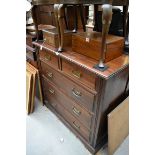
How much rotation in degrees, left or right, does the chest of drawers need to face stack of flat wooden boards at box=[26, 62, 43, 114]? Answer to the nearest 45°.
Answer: approximately 90° to its right

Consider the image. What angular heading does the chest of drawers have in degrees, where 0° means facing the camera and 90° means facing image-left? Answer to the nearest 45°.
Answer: approximately 45°
